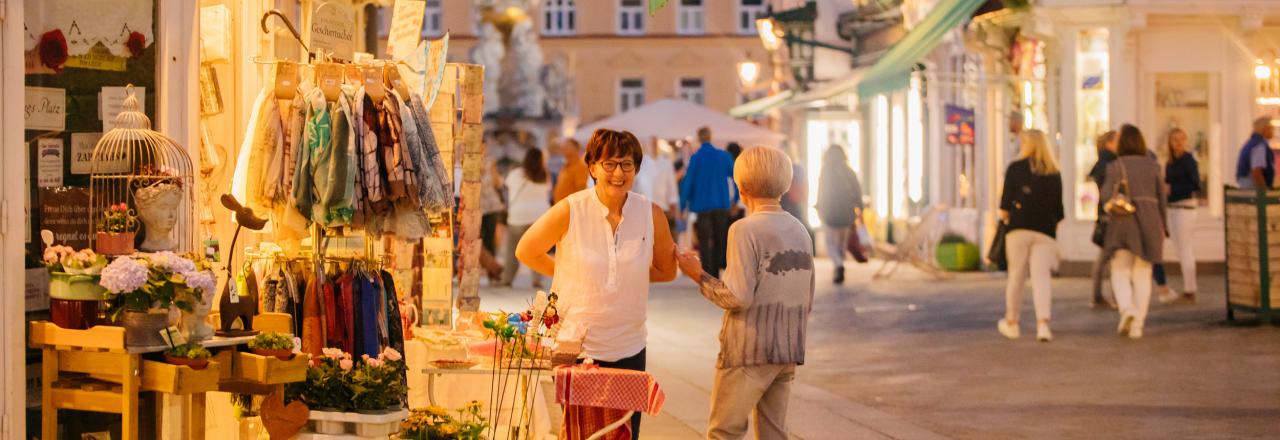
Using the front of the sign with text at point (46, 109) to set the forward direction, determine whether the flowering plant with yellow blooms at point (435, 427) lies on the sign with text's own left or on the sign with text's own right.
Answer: on the sign with text's own left

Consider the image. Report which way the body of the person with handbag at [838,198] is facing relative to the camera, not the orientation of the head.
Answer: away from the camera

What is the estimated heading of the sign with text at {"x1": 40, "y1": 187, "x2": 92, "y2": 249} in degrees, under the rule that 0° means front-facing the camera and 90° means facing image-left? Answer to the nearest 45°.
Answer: approximately 0°

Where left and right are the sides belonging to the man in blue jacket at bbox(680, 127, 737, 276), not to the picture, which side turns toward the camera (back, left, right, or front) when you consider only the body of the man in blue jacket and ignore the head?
back

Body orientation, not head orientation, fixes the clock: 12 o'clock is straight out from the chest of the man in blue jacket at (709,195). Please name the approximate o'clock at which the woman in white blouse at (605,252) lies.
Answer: The woman in white blouse is roughly at 6 o'clock from the man in blue jacket.

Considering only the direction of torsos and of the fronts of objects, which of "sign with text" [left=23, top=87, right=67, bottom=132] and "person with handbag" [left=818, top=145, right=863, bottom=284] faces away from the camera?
the person with handbag

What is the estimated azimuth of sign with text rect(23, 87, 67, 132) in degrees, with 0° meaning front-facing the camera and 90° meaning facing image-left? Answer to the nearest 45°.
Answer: approximately 0°

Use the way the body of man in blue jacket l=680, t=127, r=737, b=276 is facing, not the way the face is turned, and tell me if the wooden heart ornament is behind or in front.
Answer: behind

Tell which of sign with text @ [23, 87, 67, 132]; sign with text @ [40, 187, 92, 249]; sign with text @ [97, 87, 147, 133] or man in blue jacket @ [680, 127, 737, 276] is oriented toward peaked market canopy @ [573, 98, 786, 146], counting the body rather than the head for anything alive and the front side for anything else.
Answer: the man in blue jacket

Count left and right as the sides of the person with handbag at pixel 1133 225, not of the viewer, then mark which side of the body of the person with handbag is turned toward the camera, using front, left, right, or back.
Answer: back
